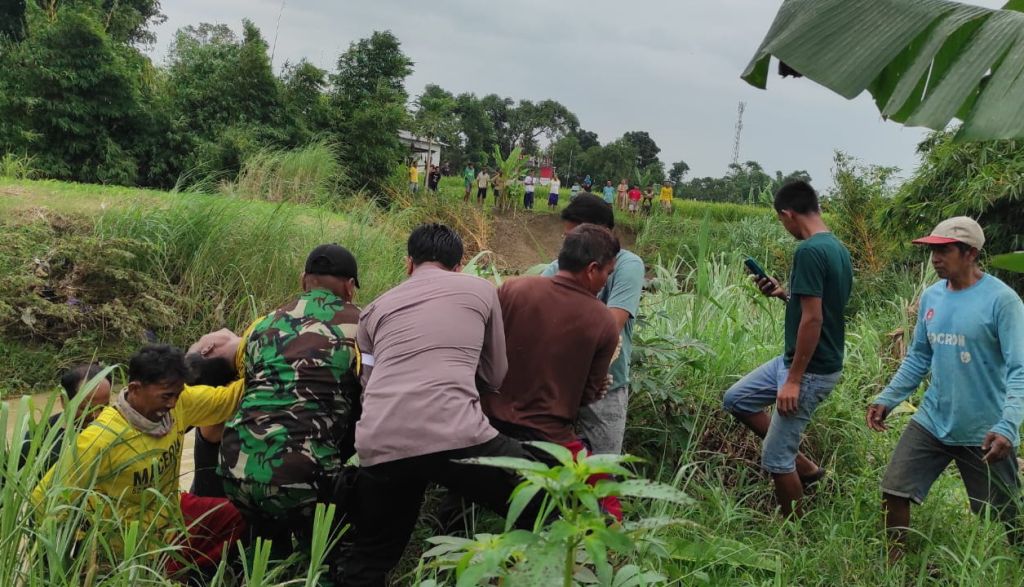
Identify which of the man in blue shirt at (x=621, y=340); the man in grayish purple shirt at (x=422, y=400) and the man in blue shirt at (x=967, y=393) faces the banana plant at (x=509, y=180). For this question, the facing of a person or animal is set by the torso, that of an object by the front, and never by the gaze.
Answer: the man in grayish purple shirt

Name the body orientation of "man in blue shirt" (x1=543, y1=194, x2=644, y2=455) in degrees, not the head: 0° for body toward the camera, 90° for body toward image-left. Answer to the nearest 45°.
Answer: approximately 45°

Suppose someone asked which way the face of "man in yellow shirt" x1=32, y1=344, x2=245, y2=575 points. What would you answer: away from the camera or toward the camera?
toward the camera

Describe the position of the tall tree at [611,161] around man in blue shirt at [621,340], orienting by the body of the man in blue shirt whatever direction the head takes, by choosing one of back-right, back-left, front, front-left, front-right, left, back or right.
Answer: back-right

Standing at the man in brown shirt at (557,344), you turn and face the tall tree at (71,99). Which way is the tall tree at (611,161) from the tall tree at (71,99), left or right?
right

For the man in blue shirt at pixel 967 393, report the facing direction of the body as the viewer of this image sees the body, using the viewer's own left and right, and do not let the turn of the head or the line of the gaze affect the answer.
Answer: facing the viewer and to the left of the viewer

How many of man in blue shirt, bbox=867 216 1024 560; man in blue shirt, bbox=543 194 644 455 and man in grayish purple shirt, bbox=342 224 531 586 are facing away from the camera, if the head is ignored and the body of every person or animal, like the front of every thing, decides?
1

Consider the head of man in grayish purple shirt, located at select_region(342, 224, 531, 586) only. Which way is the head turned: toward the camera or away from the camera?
away from the camera

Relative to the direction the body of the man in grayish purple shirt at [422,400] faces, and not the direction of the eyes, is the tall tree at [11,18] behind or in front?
in front

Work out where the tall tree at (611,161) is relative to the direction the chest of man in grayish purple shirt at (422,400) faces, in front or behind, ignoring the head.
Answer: in front

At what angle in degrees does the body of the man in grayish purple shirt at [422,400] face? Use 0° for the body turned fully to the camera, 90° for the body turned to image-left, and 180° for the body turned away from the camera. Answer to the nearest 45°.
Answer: approximately 180°

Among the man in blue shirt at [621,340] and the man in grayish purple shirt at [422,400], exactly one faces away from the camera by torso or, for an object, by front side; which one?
the man in grayish purple shirt

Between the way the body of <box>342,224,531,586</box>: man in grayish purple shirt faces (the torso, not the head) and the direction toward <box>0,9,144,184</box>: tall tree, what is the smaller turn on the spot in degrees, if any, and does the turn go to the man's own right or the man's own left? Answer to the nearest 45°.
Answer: approximately 45° to the man's own left

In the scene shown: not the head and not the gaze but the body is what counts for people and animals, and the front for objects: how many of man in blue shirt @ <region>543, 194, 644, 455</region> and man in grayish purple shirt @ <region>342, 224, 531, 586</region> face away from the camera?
1

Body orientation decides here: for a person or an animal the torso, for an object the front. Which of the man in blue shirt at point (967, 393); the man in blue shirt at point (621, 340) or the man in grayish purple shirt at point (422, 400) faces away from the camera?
the man in grayish purple shirt

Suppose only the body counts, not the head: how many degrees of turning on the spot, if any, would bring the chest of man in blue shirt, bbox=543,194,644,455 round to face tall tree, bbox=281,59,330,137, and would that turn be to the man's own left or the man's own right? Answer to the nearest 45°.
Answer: approximately 90° to the man's own right

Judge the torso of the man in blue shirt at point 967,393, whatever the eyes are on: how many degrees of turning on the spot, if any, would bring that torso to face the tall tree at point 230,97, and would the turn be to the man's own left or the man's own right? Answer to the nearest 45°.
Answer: approximately 90° to the man's own right

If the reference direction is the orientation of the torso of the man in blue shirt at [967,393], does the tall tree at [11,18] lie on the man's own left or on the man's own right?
on the man's own right

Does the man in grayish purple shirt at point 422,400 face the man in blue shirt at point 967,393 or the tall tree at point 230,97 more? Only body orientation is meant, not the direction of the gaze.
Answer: the tall tree

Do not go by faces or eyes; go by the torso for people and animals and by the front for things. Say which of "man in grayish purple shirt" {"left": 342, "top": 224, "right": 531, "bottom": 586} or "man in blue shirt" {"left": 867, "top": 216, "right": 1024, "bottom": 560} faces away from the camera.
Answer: the man in grayish purple shirt
